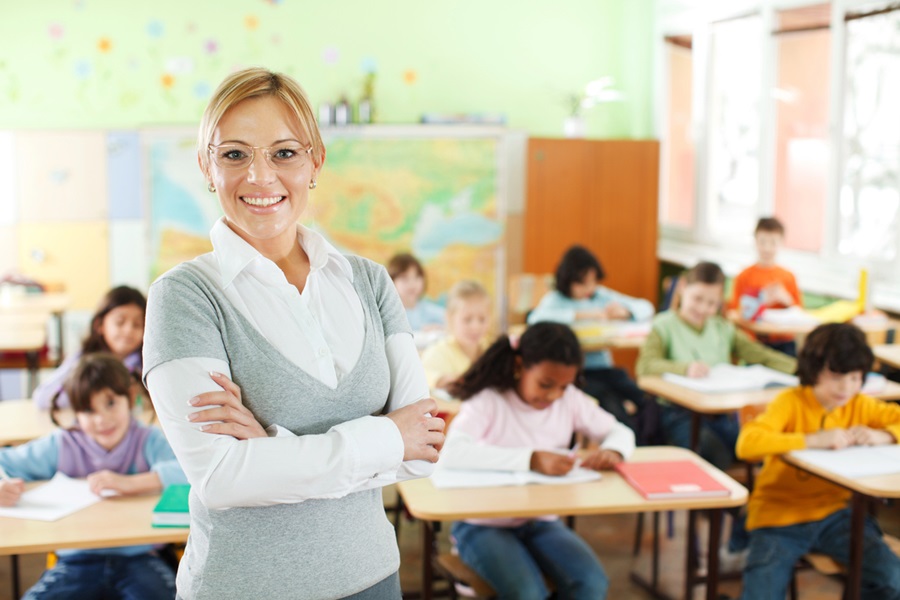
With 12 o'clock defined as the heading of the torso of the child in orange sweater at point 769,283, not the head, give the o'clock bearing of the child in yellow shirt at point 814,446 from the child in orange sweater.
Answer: The child in yellow shirt is roughly at 12 o'clock from the child in orange sweater.

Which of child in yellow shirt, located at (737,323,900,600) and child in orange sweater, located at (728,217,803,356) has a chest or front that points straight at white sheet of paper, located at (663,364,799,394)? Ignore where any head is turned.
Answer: the child in orange sweater

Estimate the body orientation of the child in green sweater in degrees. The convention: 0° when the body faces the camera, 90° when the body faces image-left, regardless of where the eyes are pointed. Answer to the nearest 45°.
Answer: approximately 0°

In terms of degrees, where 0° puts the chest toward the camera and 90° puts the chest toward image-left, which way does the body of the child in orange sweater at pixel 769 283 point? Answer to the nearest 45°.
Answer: approximately 0°

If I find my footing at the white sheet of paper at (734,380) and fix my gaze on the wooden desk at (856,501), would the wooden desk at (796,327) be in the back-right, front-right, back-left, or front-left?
back-left

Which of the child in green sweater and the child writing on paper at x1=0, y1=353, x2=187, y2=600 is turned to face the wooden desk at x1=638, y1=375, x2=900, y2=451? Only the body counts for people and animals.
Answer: the child in green sweater

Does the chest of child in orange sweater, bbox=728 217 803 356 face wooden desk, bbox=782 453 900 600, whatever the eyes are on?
yes

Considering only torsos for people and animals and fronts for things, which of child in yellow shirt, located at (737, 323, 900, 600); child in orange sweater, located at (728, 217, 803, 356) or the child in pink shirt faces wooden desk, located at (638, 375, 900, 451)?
the child in orange sweater

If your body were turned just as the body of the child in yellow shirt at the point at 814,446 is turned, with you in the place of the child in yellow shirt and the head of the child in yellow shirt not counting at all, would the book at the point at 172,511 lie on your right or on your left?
on your right

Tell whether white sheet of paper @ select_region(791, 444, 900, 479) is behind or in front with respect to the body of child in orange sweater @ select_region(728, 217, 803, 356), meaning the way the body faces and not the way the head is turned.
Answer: in front
